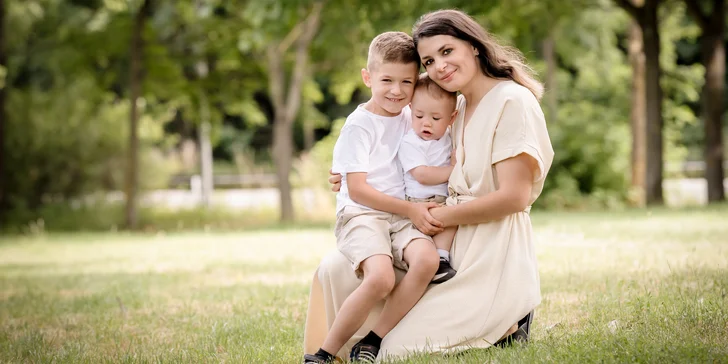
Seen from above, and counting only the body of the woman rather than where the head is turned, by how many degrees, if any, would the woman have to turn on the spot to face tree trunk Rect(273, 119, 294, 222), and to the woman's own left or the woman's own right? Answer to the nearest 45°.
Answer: approximately 135° to the woman's own right

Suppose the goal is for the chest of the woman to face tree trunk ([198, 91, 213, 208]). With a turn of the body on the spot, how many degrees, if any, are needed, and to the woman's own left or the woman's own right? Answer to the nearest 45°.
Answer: approximately 135° to the woman's own right

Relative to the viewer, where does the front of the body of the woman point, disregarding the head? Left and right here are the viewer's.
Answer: facing the viewer and to the left of the viewer

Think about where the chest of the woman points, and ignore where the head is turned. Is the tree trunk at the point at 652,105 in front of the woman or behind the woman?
behind

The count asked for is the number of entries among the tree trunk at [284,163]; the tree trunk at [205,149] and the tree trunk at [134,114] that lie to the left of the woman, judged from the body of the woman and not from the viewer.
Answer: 0

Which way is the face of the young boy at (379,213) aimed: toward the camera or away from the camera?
toward the camera

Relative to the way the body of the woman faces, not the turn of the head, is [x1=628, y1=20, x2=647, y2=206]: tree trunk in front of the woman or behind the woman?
behind

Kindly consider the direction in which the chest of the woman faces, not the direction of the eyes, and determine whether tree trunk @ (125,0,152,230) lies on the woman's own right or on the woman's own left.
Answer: on the woman's own right

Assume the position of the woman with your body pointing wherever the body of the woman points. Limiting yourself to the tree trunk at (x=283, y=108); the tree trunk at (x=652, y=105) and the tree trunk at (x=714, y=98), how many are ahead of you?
0

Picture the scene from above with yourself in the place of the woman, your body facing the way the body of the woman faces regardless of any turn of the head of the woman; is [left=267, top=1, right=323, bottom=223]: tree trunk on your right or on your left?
on your right
